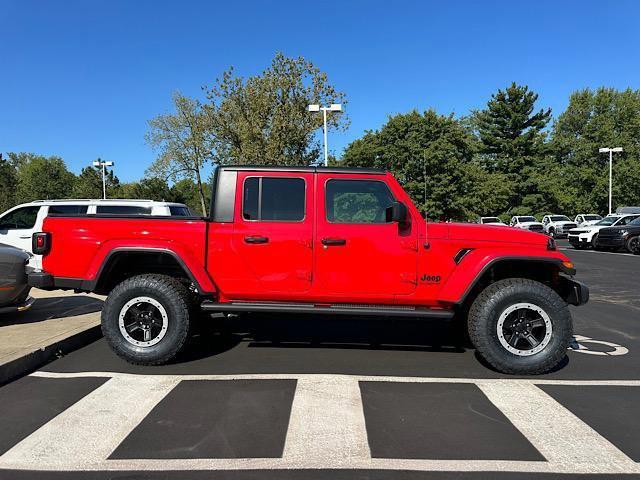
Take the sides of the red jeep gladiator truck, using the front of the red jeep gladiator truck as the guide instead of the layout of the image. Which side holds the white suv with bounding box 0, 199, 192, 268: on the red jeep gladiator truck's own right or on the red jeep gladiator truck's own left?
on the red jeep gladiator truck's own left

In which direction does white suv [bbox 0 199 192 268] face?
to the viewer's left

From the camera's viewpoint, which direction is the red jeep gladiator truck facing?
to the viewer's right

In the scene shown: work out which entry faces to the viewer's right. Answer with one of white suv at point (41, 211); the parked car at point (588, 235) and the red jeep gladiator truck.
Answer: the red jeep gladiator truck

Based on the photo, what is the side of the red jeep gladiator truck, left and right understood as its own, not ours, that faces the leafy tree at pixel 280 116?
left

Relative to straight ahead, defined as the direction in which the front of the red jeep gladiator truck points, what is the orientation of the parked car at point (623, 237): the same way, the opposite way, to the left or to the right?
the opposite way

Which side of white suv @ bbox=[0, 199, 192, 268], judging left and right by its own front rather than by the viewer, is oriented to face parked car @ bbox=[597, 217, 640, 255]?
back

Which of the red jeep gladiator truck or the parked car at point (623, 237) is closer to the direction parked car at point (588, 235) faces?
the red jeep gladiator truck

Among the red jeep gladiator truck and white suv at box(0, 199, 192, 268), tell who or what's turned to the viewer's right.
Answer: the red jeep gladiator truck

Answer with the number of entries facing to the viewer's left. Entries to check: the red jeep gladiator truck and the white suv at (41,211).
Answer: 1

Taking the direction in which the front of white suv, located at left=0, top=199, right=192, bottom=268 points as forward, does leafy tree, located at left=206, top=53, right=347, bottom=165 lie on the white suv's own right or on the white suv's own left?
on the white suv's own right

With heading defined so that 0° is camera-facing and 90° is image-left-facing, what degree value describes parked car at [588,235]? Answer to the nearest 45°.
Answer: approximately 45°

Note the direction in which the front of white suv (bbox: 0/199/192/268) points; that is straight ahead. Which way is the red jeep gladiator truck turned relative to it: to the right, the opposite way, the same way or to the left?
the opposite way

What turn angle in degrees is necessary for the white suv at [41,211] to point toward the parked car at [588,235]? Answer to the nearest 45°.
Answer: approximately 180°

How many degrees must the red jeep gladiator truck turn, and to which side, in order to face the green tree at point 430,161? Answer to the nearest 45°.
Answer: approximately 90° to its left
